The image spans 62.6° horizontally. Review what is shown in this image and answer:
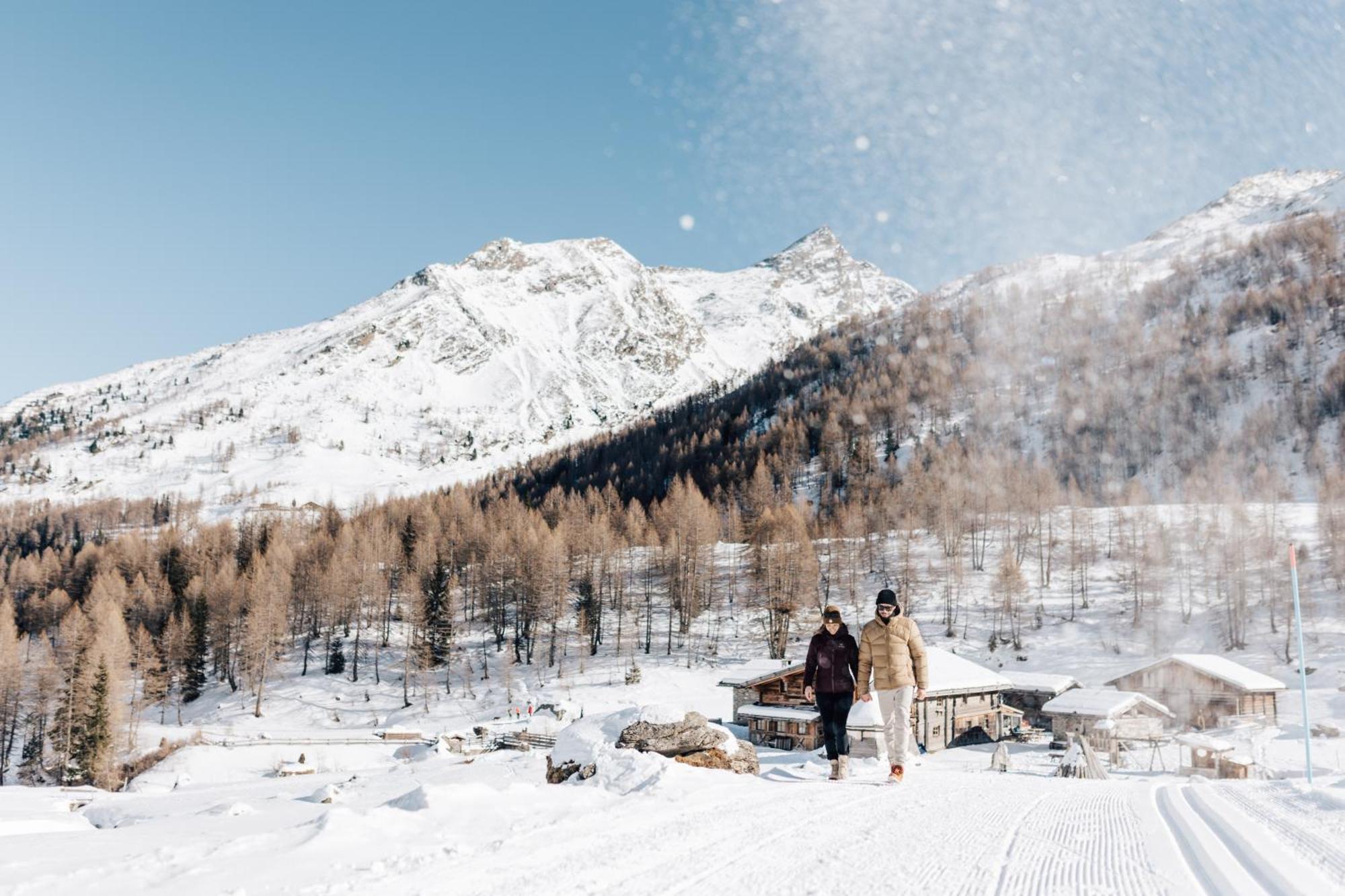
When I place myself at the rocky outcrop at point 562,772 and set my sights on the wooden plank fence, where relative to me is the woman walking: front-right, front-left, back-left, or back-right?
back-right

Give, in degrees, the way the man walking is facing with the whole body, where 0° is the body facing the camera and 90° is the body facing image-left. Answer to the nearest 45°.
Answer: approximately 0°

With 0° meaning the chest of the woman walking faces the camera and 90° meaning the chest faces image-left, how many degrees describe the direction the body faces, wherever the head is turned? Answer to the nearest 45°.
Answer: approximately 0°

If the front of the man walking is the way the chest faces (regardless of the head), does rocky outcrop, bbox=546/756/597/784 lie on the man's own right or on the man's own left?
on the man's own right

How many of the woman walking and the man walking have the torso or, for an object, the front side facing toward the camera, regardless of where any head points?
2

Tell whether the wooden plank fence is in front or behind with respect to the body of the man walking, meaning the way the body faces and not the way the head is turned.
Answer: behind
